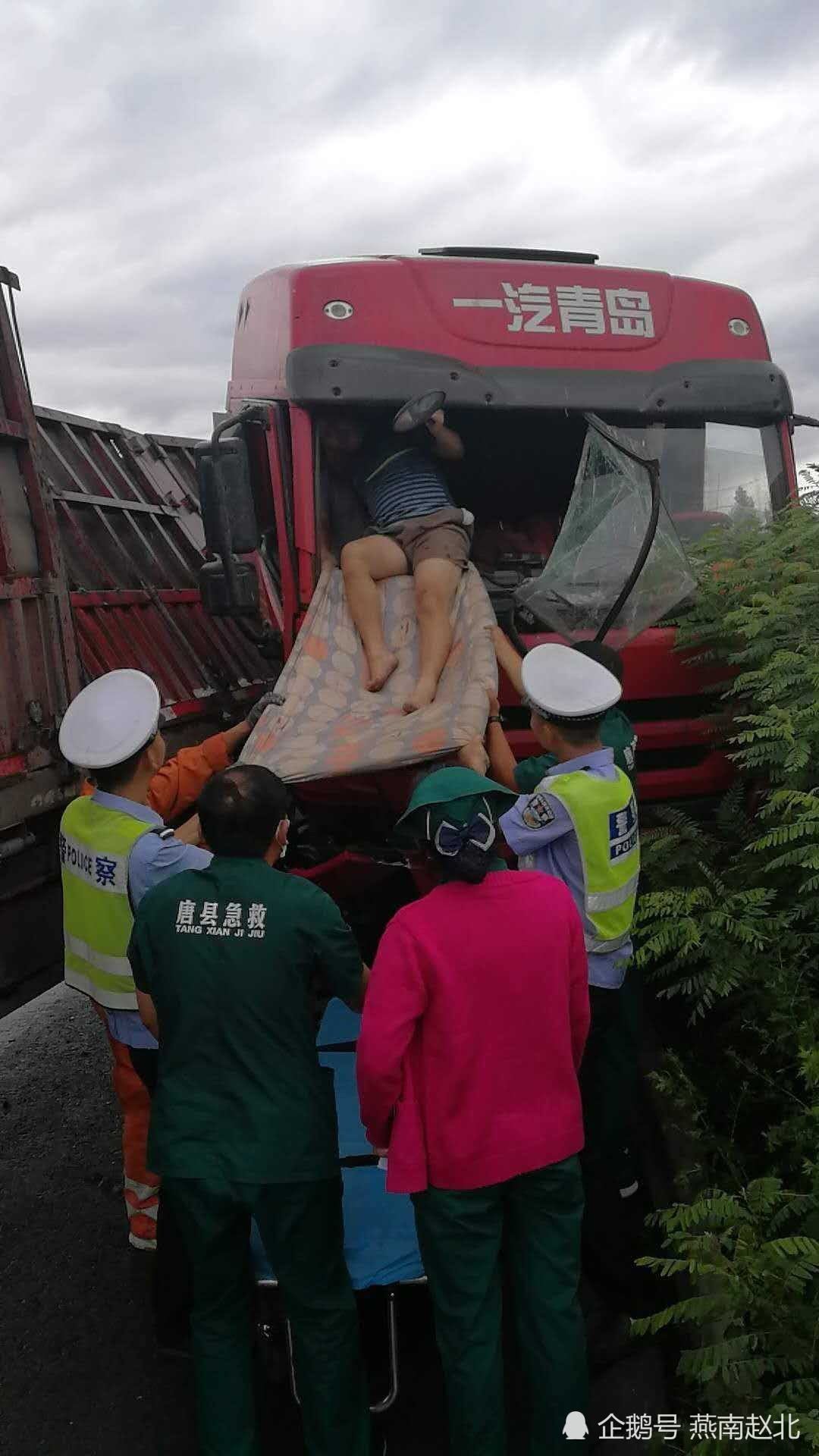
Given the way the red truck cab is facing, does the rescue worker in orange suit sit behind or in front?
in front

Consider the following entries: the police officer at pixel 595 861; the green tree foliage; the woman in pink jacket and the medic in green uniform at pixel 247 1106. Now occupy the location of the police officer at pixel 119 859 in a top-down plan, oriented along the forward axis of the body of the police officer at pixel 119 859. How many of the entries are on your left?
0

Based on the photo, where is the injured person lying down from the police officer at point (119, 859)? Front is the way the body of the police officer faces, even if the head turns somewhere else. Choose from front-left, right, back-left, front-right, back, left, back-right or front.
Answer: front

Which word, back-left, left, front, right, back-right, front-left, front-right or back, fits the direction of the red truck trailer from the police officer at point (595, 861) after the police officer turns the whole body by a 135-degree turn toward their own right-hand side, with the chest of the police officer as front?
back-left

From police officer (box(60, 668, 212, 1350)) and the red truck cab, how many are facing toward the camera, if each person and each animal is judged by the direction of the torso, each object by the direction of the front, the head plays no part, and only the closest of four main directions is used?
1

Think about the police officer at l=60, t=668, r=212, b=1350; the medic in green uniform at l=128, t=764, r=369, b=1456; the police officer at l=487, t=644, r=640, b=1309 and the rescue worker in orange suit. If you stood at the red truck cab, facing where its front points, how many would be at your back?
0

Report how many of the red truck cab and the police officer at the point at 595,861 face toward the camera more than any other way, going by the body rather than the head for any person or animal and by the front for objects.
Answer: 1

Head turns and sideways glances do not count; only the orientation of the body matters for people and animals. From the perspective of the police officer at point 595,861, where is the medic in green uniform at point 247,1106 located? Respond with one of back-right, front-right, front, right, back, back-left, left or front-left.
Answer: left

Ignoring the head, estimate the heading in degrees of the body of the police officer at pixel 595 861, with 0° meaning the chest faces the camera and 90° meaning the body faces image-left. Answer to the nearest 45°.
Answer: approximately 135°

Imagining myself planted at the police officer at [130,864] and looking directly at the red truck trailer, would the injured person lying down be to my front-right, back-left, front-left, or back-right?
front-right

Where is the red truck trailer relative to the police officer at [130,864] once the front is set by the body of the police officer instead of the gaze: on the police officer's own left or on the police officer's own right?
on the police officer's own left

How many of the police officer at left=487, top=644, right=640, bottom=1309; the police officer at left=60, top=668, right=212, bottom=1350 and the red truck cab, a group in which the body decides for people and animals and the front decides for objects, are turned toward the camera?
1

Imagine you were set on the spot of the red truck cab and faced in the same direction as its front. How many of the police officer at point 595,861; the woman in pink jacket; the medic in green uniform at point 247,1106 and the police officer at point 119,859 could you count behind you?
0

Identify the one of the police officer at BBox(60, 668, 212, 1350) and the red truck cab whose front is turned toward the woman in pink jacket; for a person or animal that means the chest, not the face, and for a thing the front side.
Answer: the red truck cab

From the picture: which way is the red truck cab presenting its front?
toward the camera

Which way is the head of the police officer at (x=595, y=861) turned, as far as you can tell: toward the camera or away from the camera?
away from the camera

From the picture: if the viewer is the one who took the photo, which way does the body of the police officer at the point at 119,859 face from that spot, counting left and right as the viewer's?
facing away from the viewer and to the right of the viewer

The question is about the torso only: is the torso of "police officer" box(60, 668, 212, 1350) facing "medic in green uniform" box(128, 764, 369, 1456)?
no
